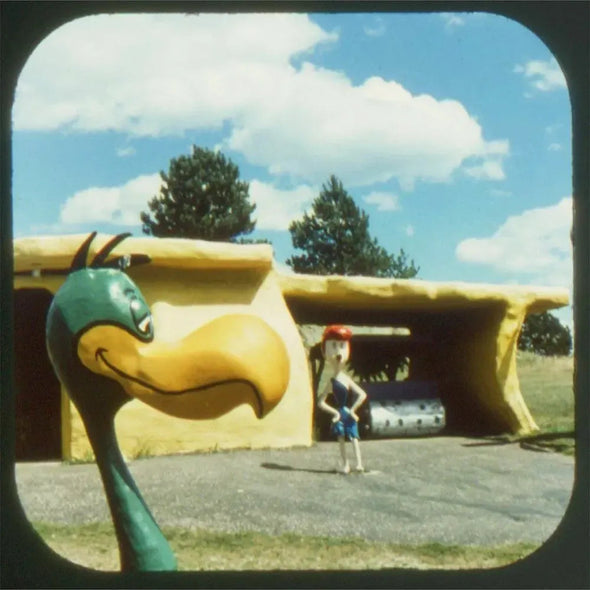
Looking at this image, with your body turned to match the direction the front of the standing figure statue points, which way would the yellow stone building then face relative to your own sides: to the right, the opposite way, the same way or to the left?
the same way

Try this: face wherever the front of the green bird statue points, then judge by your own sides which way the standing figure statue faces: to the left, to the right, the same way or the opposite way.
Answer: to the right

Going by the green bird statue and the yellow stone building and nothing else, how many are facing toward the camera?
1

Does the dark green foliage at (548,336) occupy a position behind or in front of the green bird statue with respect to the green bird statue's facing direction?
in front

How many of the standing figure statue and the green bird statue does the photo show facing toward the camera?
1

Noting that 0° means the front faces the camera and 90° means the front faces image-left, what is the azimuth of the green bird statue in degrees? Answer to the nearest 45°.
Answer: approximately 270°

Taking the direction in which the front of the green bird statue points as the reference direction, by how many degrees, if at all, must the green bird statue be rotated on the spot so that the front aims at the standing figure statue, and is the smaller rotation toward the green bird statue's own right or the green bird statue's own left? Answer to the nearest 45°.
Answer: approximately 45° to the green bird statue's own left

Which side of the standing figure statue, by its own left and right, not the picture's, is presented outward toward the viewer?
front

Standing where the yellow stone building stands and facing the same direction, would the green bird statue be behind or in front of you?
in front

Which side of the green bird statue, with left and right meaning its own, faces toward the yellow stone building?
left

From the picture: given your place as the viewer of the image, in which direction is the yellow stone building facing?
facing the viewer

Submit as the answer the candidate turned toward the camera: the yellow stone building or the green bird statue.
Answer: the yellow stone building
